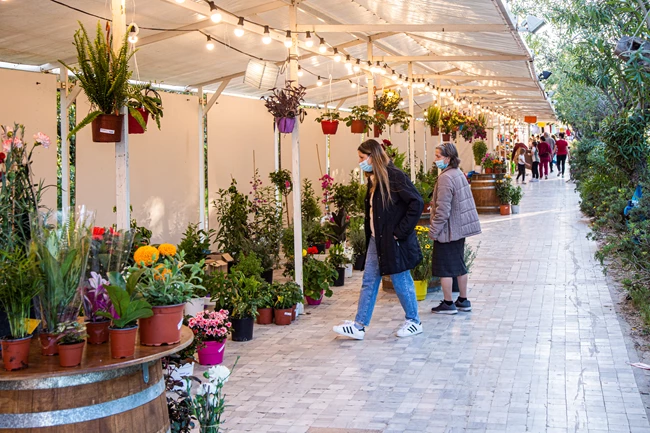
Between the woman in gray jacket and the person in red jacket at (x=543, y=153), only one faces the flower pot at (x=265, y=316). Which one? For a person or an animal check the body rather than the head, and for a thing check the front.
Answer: the woman in gray jacket

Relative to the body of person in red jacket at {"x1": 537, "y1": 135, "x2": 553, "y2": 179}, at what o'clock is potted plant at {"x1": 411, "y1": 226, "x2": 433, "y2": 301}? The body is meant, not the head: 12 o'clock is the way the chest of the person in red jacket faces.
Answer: The potted plant is roughly at 6 o'clock from the person in red jacket.

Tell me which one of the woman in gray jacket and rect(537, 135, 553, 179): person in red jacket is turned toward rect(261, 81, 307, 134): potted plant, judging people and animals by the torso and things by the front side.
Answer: the woman in gray jacket

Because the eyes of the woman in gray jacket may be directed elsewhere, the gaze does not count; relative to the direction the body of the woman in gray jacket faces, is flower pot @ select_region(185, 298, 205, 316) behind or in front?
in front

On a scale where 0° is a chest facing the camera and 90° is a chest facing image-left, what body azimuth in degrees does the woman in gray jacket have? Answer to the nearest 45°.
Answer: approximately 90°

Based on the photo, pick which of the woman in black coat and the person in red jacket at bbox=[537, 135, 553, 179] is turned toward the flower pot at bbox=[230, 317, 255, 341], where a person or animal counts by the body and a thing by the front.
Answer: the woman in black coat

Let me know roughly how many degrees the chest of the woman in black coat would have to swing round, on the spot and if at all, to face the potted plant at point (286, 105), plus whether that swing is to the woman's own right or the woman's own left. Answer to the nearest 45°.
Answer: approximately 45° to the woman's own right

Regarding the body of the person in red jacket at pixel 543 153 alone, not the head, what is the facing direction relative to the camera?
away from the camera

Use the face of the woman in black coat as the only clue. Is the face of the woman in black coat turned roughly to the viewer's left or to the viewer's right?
to the viewer's left

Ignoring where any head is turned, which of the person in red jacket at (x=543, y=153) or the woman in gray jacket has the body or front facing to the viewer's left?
the woman in gray jacket

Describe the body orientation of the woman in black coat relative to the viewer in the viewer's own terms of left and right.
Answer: facing to the left of the viewer

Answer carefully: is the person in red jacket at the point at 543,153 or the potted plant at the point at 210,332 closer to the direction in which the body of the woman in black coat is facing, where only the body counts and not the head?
the potted plant
